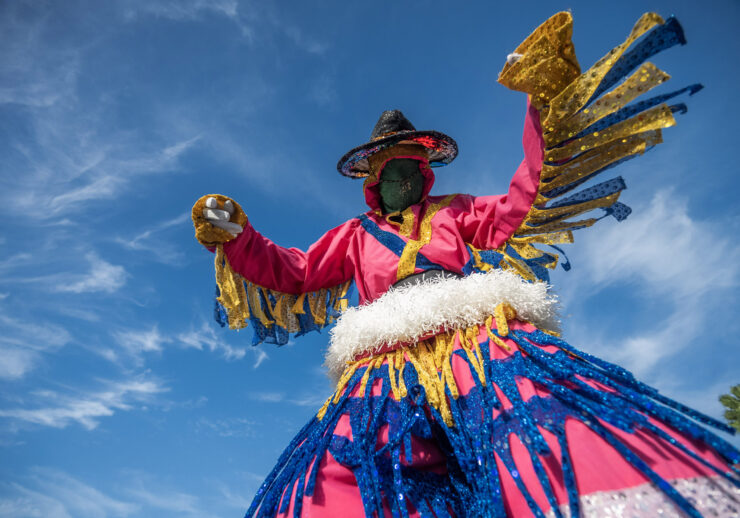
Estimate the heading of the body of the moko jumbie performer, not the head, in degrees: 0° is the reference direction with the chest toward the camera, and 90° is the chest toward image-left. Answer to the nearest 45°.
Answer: approximately 0°
